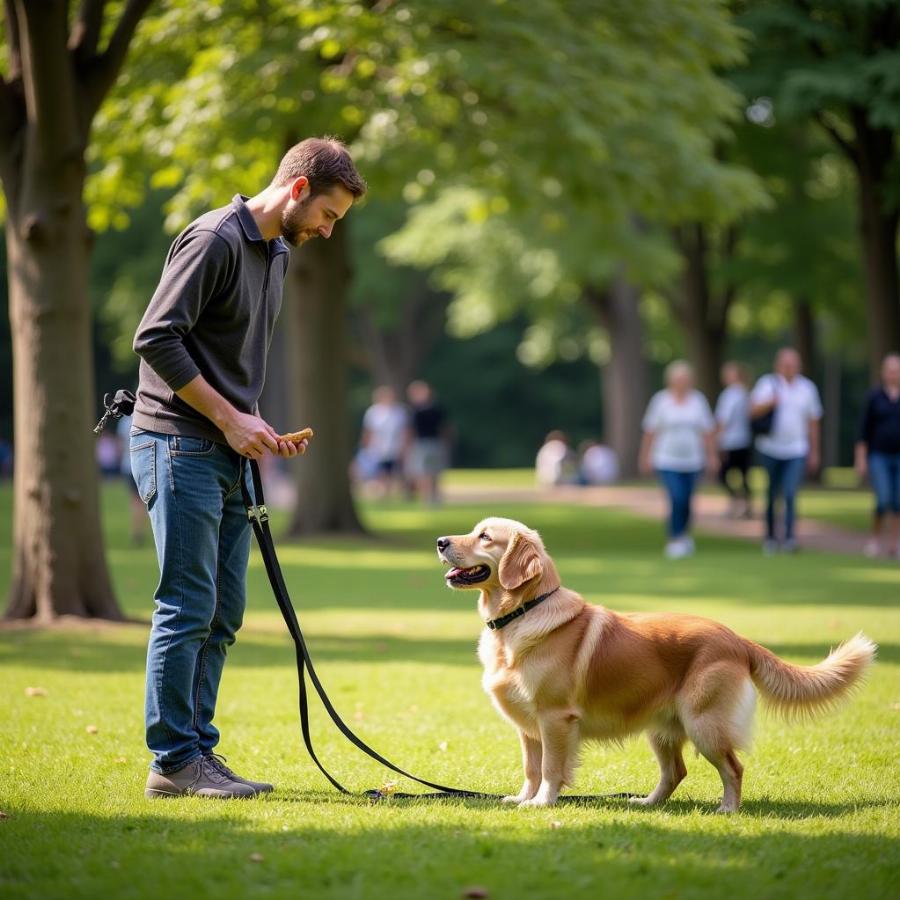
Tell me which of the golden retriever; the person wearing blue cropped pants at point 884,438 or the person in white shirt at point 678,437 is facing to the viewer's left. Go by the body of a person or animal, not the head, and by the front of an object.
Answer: the golden retriever

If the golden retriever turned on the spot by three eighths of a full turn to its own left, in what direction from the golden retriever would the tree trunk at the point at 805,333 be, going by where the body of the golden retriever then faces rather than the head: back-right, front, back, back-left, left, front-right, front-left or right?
back-left

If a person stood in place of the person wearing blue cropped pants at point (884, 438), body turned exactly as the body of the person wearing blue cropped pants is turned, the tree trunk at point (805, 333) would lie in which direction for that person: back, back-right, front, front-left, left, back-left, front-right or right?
back

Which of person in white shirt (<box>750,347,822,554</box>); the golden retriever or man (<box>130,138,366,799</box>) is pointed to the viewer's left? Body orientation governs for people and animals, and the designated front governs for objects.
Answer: the golden retriever

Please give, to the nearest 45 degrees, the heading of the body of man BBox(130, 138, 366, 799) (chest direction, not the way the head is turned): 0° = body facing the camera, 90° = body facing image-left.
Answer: approximately 270°

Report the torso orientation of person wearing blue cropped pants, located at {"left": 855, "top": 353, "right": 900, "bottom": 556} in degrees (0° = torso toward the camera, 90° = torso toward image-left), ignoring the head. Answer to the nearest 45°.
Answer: approximately 0°

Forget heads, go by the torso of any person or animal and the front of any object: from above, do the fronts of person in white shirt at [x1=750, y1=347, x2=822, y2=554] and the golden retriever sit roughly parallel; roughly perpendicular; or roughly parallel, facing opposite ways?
roughly perpendicular

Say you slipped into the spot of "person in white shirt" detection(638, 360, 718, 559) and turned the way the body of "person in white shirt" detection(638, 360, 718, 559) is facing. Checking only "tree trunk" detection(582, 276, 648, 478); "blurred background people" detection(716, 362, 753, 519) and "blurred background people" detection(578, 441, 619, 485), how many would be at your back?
3

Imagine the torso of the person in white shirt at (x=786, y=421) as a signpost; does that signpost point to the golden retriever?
yes

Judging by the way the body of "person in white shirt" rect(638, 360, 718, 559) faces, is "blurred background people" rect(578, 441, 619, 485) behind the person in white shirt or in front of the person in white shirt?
behind

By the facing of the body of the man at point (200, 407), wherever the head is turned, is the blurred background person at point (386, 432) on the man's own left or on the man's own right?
on the man's own left

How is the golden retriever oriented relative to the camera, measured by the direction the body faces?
to the viewer's left

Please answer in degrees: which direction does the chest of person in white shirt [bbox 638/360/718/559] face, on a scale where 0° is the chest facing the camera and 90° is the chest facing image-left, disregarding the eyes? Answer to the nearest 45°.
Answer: approximately 0°

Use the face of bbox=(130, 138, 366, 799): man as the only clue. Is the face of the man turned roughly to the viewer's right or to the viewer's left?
to the viewer's right

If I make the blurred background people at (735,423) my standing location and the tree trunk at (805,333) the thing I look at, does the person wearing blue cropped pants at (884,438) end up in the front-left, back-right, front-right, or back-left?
back-right
